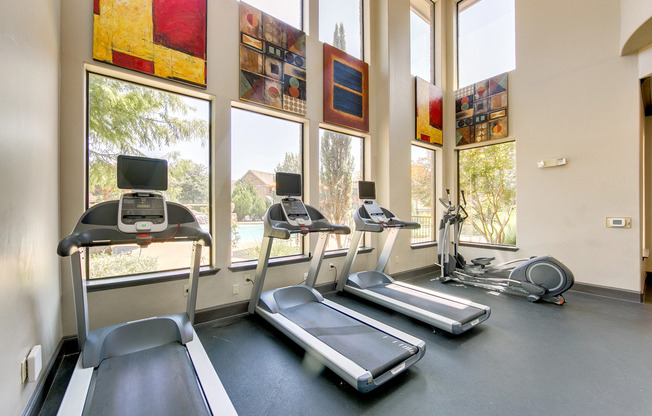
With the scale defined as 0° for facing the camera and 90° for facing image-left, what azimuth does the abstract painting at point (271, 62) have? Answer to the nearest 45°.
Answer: approximately 315°

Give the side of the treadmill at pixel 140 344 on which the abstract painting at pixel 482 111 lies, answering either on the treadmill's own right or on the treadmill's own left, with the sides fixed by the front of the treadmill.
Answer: on the treadmill's own right

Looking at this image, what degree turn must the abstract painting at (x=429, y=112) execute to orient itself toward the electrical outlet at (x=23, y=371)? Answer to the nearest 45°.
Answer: approximately 90° to its right

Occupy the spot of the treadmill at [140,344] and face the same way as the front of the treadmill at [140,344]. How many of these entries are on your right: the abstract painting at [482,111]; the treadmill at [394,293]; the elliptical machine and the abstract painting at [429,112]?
4

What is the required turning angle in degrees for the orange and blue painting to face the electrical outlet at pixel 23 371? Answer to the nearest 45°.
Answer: approximately 90° to its right

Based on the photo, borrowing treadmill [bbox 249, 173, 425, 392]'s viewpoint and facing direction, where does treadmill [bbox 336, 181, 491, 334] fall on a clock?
treadmill [bbox 336, 181, 491, 334] is roughly at 3 o'clock from treadmill [bbox 249, 173, 425, 392].

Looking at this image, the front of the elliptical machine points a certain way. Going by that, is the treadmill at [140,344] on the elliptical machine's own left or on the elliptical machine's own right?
on the elliptical machine's own left

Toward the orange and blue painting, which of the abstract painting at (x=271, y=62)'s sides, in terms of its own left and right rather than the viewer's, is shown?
left

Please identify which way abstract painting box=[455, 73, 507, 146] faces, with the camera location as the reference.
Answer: facing the viewer and to the left of the viewer

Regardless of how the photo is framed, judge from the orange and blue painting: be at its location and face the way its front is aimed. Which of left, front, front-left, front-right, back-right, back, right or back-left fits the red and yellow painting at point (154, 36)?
right

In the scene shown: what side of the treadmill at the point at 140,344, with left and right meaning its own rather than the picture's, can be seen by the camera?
back

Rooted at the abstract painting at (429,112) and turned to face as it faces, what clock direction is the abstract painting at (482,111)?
the abstract painting at (482,111) is roughly at 10 o'clock from the abstract painting at (429,112).

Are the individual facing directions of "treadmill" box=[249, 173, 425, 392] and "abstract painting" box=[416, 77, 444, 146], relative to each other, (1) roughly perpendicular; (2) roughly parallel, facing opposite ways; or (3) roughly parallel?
roughly parallel, facing opposite ways

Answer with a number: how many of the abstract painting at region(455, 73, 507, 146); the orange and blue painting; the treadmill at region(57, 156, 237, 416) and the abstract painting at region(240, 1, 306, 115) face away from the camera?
1

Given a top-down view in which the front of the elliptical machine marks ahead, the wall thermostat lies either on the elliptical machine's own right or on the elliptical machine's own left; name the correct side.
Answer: on the elliptical machine's own right

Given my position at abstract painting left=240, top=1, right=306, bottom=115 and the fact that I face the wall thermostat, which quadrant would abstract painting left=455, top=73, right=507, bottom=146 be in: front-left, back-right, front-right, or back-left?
front-left
